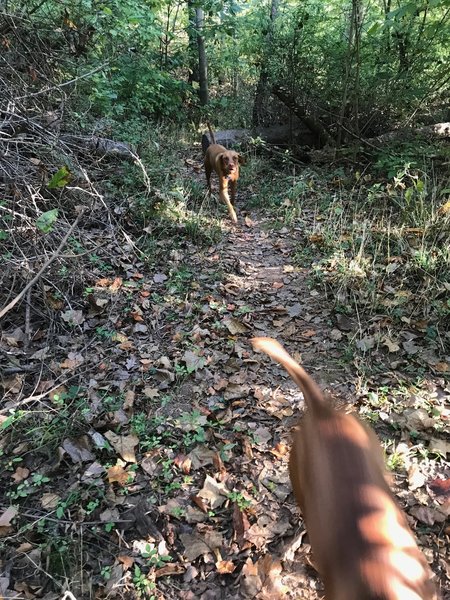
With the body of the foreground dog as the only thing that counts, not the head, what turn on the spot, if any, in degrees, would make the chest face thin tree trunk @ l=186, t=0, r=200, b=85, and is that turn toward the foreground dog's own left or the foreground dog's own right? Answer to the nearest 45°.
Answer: approximately 135° to the foreground dog's own right

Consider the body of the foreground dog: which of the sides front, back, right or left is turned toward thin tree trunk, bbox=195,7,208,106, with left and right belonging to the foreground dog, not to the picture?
back

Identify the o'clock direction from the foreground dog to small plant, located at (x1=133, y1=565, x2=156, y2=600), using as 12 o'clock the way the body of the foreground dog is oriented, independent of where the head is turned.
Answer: The small plant is roughly at 3 o'clock from the foreground dog.

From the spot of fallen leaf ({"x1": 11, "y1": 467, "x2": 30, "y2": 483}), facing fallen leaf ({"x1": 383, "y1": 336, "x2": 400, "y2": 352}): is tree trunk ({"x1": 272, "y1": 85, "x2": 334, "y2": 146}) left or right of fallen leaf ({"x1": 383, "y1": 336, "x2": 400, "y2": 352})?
left

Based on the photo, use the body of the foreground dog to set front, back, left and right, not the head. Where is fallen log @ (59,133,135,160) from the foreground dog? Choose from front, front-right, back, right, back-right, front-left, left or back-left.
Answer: back-right

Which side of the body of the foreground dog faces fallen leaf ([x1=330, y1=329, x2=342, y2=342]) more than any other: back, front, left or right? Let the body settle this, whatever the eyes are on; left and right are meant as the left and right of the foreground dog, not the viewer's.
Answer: back

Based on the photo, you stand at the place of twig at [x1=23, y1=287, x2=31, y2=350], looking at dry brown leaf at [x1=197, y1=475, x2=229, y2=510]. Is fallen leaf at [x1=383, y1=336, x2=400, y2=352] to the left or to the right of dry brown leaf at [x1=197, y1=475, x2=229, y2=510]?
left

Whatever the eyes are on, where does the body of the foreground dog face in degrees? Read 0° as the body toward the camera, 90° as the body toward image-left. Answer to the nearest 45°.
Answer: approximately 0°

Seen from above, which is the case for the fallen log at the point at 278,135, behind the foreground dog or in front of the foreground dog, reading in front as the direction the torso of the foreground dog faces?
behind

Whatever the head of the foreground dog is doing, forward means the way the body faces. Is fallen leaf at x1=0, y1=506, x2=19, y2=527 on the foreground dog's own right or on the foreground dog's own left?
on the foreground dog's own right

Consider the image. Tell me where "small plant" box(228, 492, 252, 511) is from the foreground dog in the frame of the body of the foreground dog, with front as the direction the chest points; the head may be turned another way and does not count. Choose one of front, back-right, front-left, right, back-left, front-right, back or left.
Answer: back-right
